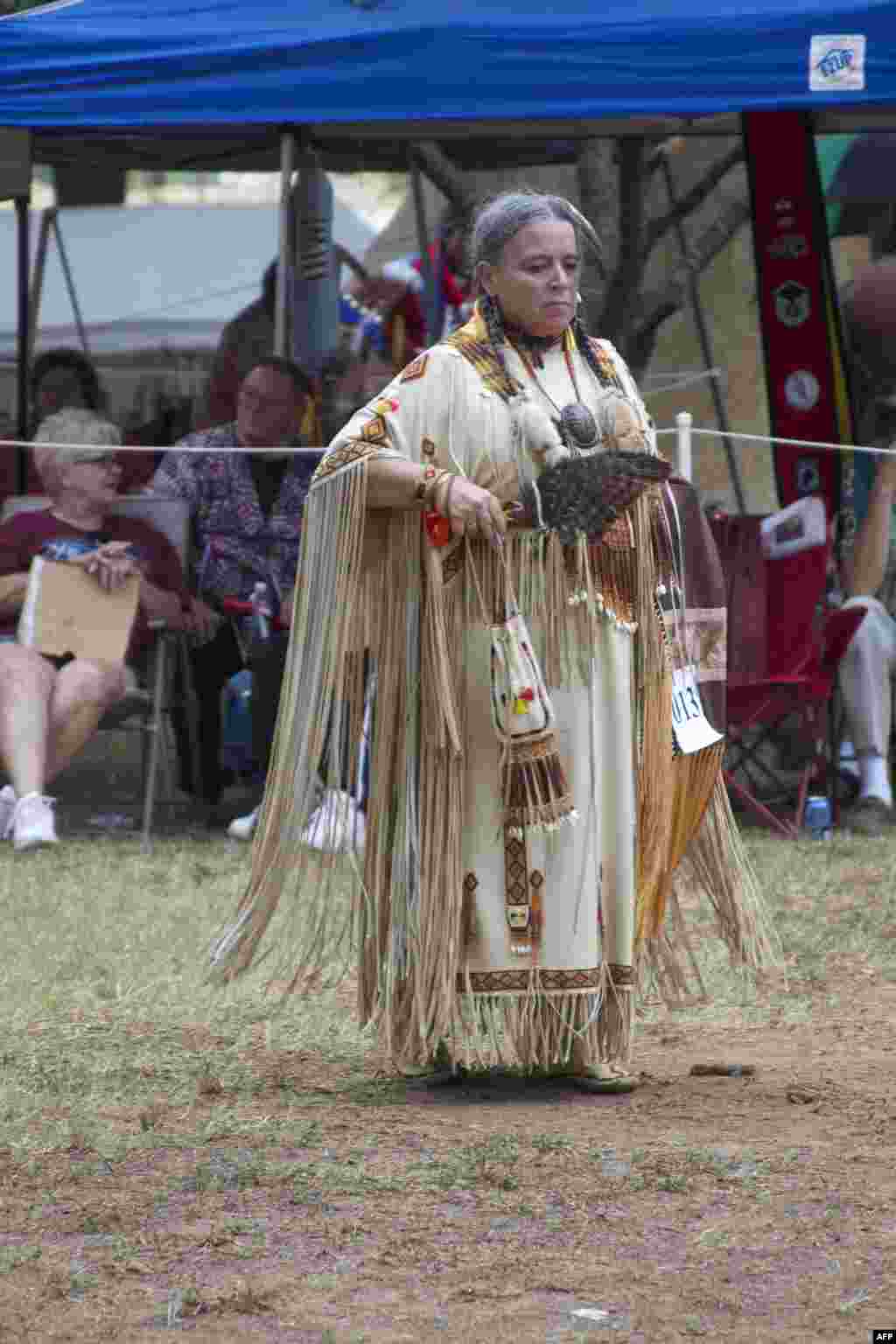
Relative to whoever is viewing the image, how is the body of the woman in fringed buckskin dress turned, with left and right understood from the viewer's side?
facing the viewer and to the right of the viewer

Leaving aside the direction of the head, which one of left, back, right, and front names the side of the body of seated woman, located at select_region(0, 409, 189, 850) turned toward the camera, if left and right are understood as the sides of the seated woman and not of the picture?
front

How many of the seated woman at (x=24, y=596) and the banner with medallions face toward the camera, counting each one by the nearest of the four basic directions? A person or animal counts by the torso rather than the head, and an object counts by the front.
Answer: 2

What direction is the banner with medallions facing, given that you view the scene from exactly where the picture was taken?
facing the viewer

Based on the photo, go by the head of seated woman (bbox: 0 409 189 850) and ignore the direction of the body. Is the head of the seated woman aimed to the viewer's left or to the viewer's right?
to the viewer's right

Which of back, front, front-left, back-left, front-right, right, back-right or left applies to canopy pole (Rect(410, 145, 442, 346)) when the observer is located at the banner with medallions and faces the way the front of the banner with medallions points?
back-right

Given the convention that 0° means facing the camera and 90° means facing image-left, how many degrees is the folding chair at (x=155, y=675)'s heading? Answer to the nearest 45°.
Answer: approximately 0°

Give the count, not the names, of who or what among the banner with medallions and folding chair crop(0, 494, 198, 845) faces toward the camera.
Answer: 2

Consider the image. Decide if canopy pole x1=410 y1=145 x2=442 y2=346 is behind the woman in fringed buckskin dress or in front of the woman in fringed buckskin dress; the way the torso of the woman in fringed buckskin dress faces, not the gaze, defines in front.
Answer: behind

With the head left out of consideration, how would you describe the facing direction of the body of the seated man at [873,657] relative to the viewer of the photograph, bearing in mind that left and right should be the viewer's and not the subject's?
facing the viewer and to the left of the viewer
